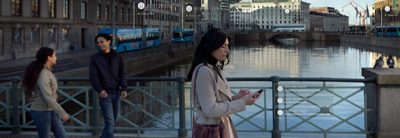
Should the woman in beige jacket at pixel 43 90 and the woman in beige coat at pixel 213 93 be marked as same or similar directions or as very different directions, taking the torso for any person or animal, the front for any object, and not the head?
same or similar directions

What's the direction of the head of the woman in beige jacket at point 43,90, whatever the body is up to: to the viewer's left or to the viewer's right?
to the viewer's right

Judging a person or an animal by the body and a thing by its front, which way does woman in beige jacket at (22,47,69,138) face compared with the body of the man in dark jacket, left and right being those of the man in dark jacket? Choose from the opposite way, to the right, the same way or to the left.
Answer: to the left

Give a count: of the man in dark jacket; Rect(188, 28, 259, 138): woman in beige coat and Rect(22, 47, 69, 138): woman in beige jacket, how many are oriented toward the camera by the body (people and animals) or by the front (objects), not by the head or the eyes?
1

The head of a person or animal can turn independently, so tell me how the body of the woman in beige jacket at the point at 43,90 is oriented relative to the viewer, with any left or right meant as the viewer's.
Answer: facing to the right of the viewer

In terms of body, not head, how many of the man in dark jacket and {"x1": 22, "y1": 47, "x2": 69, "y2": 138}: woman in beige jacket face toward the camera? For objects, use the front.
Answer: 1

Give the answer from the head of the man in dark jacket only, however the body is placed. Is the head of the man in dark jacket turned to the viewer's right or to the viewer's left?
to the viewer's left

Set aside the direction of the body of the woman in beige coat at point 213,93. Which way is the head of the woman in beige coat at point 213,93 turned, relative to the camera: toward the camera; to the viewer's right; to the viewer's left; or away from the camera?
to the viewer's right

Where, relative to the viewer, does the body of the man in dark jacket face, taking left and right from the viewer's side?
facing the viewer

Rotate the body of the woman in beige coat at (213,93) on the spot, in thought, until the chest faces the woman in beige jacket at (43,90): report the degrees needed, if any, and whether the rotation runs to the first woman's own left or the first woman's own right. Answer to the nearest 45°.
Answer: approximately 135° to the first woman's own left
